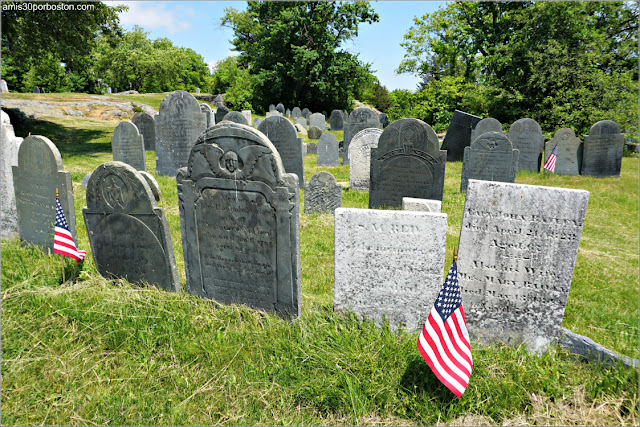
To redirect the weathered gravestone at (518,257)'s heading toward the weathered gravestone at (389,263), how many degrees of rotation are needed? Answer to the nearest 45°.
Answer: approximately 90° to its right

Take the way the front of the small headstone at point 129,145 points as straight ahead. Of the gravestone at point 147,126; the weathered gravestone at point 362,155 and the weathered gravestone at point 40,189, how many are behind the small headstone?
1

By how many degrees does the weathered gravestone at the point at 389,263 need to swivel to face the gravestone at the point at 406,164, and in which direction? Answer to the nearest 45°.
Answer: approximately 180°

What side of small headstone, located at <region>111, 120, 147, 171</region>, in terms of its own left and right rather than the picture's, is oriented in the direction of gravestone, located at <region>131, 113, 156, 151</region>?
back

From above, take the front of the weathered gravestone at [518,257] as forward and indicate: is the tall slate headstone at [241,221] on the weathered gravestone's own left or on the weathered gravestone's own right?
on the weathered gravestone's own right

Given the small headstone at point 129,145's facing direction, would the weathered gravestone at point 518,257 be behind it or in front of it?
in front

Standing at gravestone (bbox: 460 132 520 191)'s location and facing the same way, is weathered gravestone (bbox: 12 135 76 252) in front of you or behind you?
in front

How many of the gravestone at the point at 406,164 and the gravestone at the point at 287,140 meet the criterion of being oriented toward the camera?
2

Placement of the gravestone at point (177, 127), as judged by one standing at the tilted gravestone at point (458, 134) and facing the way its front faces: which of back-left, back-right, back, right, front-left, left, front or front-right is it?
front-right

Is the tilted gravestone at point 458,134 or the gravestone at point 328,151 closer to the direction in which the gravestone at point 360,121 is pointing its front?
the gravestone

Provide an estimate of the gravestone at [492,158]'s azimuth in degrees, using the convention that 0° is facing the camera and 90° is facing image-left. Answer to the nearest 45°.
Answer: approximately 0°

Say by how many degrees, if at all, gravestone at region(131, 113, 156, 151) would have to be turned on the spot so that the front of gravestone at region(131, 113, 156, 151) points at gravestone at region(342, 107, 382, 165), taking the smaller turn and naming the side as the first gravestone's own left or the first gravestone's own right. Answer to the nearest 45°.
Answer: approximately 45° to the first gravestone's own left
